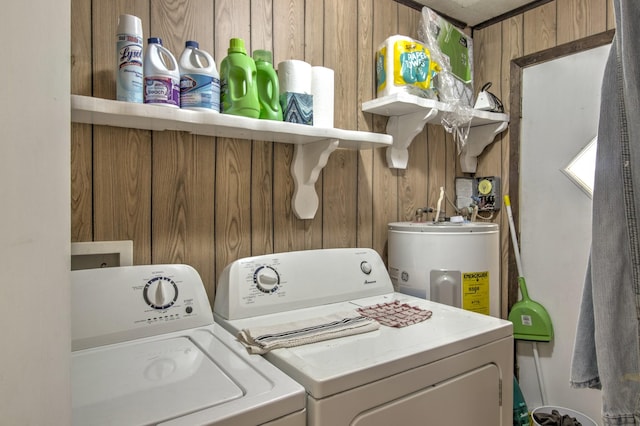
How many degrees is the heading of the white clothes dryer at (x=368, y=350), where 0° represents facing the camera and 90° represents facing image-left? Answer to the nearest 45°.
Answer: approximately 315°

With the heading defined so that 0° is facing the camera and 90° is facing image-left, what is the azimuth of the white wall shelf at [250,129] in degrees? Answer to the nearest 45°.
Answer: approximately 315°

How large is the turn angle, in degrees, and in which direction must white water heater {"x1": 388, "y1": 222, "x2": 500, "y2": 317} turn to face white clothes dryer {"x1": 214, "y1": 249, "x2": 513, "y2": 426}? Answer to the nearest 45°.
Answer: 0° — it already faces it

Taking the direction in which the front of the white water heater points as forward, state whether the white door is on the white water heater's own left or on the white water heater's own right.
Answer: on the white water heater's own left

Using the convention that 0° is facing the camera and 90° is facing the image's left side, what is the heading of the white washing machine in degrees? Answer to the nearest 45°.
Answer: approximately 315°

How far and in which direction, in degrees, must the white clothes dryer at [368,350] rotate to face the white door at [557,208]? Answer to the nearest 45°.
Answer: approximately 90° to its left

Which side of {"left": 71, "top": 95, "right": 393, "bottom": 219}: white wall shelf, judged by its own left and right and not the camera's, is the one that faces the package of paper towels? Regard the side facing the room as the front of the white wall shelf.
left
